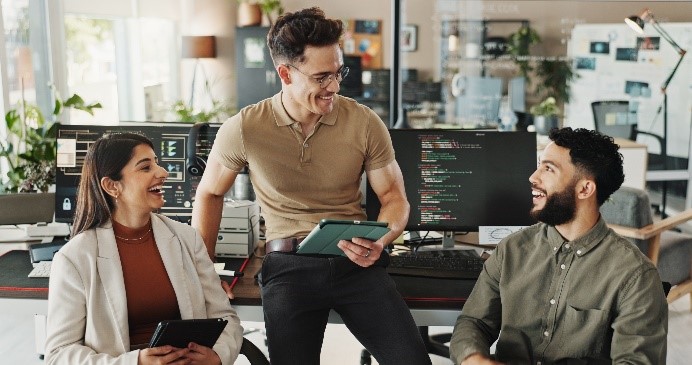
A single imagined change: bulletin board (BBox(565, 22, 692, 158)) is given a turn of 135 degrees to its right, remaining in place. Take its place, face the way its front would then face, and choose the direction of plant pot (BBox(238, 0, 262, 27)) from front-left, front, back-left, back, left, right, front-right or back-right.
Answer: front-left

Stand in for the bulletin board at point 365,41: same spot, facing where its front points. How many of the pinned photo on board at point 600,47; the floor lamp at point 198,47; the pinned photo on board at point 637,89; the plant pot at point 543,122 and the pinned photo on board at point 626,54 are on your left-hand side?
4

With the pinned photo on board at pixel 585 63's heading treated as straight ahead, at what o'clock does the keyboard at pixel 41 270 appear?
The keyboard is roughly at 1 o'clock from the pinned photo on board.

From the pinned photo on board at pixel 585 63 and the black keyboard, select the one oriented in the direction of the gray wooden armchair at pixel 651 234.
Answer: the pinned photo on board

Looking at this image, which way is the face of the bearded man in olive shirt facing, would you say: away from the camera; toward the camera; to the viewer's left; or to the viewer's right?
to the viewer's left

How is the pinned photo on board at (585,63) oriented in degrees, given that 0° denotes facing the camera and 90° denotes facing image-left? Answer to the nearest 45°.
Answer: approximately 0°

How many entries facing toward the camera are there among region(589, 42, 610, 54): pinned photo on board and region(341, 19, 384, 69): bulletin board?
2

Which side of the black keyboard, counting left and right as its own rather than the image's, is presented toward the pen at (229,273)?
right
